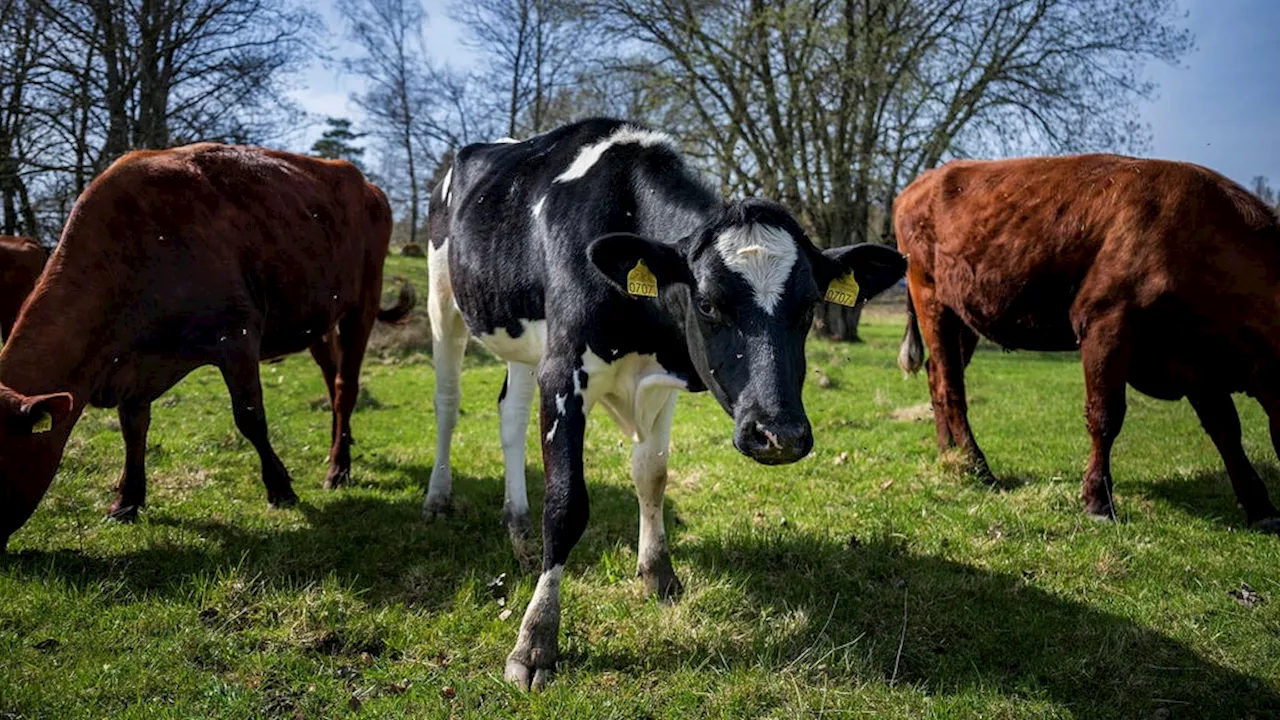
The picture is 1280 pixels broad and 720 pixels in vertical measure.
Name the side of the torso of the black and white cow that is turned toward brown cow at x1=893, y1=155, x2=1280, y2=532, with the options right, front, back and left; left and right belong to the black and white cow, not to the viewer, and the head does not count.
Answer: left

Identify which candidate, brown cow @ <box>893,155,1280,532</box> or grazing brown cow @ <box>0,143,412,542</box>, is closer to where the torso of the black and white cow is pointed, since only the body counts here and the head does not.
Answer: the brown cow

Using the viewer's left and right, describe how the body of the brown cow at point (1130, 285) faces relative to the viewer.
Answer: facing the viewer and to the right of the viewer

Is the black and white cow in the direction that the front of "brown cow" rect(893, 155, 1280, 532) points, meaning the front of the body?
no

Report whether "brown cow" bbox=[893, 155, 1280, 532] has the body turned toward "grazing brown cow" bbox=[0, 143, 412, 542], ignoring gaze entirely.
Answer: no

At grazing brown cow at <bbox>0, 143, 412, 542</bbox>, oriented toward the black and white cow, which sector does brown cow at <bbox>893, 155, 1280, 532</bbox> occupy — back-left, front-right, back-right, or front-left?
front-left

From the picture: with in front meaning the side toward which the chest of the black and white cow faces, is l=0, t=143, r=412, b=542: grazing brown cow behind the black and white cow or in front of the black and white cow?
behind

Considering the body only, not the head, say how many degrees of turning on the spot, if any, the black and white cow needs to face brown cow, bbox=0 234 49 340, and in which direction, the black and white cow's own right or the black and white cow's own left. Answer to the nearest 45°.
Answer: approximately 180°

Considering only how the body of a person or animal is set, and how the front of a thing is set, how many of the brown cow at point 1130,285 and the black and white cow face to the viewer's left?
0

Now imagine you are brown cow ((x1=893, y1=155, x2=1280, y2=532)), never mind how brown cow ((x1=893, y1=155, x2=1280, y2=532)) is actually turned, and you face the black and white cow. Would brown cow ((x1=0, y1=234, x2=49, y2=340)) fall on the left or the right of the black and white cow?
right
